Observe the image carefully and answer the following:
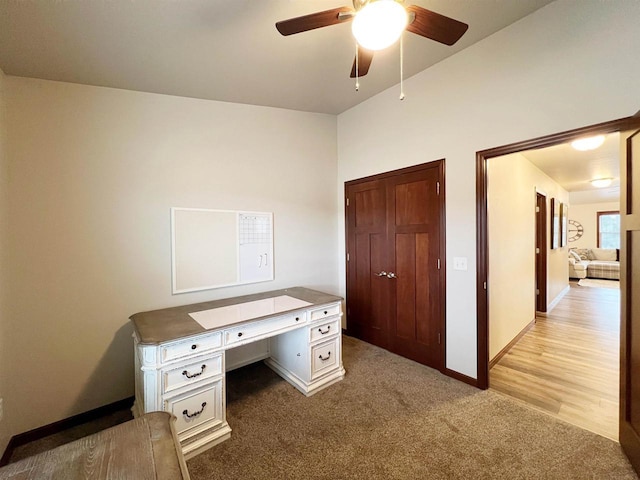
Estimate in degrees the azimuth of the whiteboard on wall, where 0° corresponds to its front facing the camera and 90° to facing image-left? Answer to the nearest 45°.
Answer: approximately 315°

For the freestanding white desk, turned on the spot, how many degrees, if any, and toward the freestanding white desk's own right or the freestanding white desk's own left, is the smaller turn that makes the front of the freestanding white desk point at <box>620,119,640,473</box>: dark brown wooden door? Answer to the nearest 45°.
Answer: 0° — it already faces it

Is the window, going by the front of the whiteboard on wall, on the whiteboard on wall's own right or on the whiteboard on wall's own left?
on the whiteboard on wall's own left

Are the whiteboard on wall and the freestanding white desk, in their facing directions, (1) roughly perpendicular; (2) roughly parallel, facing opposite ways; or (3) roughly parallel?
roughly parallel

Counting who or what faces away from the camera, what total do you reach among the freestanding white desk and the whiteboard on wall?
0

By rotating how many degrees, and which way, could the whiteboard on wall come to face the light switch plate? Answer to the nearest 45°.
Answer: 0° — it already faces it

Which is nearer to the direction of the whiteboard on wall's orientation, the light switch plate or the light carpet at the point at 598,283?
the light switch plate

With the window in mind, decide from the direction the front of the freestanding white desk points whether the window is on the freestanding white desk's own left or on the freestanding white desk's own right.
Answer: on the freestanding white desk's own left
